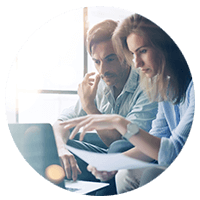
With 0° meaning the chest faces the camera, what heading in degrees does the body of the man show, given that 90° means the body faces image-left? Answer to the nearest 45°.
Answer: approximately 45°
